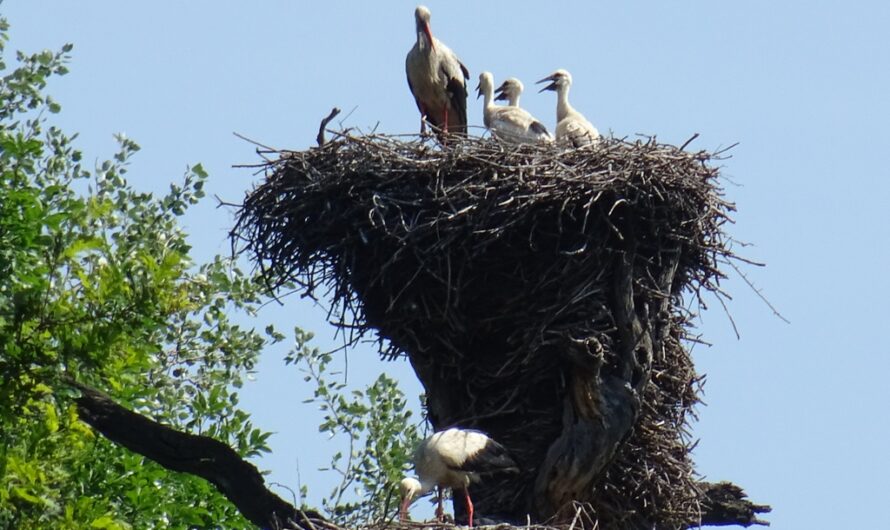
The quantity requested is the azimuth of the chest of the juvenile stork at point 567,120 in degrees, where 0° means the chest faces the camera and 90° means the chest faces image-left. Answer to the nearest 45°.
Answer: approximately 90°

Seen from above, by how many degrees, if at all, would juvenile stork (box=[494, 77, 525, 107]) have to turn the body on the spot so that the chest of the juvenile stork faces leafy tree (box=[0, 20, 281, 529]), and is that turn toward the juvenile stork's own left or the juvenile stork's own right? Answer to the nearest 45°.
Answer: approximately 45° to the juvenile stork's own left

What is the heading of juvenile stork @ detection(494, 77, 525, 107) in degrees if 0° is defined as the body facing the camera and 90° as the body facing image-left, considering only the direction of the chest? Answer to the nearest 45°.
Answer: approximately 90°

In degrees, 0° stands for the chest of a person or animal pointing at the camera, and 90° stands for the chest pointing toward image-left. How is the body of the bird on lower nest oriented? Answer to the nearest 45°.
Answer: approximately 90°
